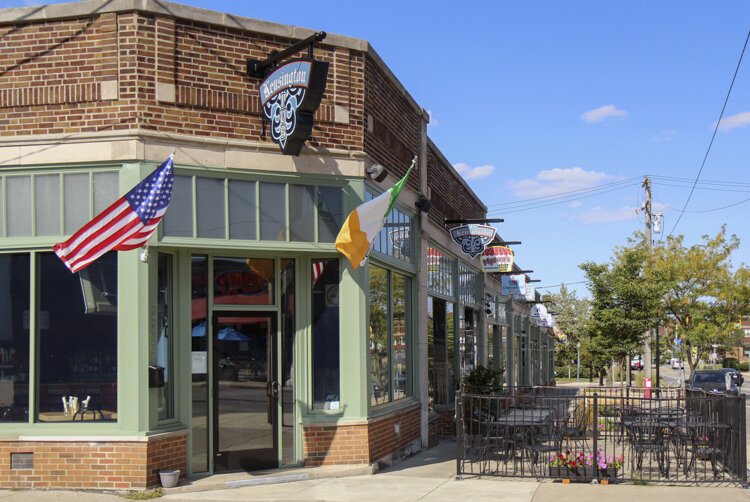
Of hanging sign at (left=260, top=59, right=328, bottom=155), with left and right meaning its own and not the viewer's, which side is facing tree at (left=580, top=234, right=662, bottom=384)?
back

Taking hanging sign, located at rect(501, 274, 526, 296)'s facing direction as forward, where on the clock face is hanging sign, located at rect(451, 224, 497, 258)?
hanging sign, located at rect(451, 224, 497, 258) is roughly at 12 o'clock from hanging sign, located at rect(501, 274, 526, 296).

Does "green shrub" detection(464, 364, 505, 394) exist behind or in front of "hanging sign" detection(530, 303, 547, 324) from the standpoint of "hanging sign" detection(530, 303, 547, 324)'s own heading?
in front

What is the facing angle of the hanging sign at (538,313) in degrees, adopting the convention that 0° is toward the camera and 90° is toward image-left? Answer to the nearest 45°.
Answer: approximately 0°

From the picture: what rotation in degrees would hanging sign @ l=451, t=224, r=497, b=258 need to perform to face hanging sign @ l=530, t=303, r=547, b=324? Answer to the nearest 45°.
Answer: approximately 180°

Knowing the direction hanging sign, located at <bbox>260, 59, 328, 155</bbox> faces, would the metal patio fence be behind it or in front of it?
behind

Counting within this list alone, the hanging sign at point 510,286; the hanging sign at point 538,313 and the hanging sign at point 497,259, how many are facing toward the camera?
3

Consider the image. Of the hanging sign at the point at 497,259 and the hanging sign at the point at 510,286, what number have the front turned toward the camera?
2

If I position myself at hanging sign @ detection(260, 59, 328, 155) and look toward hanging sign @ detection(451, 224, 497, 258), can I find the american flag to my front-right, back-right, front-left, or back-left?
back-left

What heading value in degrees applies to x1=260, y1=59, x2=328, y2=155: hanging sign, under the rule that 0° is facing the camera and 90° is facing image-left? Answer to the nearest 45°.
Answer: approximately 45°

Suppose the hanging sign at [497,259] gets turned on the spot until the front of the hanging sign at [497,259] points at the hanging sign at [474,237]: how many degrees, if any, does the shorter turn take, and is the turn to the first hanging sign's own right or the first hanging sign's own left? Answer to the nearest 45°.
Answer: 0° — it already faces it

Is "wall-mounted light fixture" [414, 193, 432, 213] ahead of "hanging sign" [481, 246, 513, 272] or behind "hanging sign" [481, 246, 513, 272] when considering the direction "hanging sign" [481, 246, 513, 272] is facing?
ahead

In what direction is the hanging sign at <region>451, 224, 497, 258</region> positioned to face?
toward the camera

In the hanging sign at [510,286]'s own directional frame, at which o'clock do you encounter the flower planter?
The flower planter is roughly at 12 o'clock from the hanging sign.

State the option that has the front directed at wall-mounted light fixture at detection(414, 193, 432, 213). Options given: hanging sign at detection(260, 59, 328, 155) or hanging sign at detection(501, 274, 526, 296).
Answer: hanging sign at detection(501, 274, 526, 296)

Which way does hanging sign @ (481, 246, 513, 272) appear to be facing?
toward the camera

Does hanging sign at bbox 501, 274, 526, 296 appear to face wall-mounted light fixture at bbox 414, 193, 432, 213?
yes
